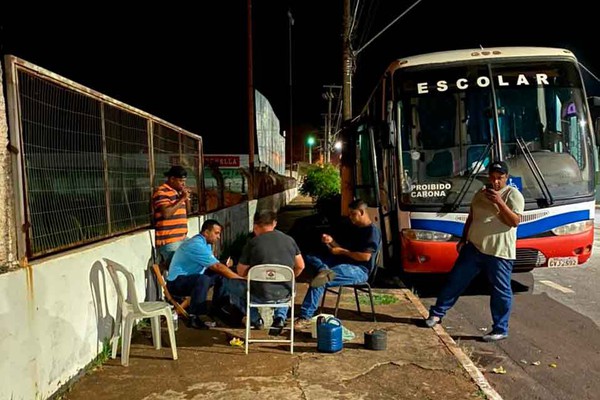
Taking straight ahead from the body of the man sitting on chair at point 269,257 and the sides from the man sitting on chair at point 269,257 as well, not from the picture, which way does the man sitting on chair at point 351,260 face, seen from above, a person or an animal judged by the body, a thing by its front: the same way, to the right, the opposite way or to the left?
to the left

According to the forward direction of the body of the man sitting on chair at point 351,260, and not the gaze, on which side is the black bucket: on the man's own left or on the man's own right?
on the man's own left

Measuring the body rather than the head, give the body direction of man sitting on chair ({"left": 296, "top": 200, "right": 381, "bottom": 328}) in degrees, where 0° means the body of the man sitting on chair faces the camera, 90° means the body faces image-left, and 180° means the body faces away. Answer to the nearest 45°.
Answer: approximately 90°

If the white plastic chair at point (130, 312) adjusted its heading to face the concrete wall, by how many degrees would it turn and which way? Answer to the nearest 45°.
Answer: approximately 135° to its right

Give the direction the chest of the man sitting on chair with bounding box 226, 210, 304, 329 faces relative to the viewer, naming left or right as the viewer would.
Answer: facing away from the viewer

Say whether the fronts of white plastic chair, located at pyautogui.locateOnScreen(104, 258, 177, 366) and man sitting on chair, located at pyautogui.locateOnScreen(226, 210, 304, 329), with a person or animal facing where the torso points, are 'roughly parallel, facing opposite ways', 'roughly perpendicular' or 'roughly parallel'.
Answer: roughly perpendicular

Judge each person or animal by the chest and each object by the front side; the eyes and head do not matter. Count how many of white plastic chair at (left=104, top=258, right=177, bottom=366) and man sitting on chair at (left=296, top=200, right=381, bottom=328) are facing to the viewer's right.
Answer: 1

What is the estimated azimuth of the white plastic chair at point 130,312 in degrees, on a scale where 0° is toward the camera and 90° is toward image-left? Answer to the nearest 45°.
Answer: approximately 270°

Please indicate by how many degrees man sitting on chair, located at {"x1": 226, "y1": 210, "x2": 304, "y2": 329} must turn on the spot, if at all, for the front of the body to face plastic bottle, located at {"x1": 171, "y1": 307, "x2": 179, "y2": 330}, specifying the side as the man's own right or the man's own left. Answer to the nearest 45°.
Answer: approximately 90° to the man's own left

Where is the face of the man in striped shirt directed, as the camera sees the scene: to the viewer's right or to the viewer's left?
to the viewer's right
